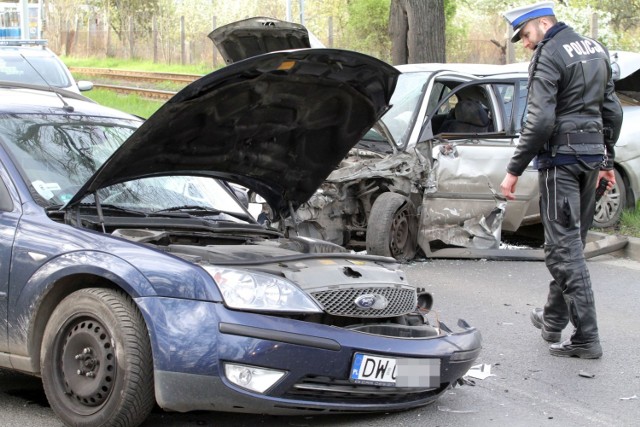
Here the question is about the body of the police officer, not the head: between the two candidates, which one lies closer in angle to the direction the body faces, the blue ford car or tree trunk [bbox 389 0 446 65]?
the tree trunk

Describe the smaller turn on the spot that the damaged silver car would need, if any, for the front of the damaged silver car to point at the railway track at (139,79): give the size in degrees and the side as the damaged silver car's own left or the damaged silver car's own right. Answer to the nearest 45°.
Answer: approximately 90° to the damaged silver car's own right

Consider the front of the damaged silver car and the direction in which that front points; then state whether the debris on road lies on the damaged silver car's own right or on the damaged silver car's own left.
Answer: on the damaged silver car's own left

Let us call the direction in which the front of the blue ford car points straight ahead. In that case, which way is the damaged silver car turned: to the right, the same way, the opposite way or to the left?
to the right

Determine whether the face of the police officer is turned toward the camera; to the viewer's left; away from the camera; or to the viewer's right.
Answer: to the viewer's left

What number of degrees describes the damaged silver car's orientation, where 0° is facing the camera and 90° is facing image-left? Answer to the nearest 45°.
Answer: approximately 45°

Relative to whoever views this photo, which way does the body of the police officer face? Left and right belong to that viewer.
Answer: facing away from the viewer and to the left of the viewer
